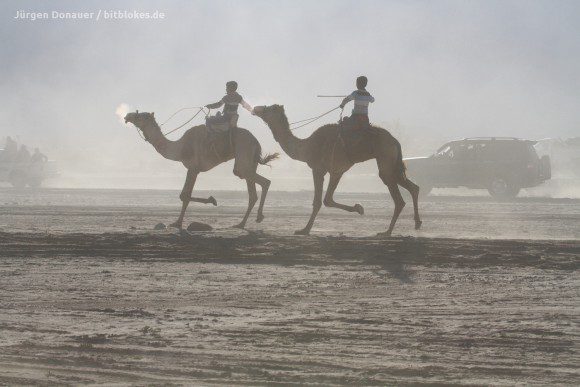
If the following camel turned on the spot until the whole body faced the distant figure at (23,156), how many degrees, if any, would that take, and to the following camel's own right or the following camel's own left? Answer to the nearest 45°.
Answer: approximately 45° to the following camel's own right

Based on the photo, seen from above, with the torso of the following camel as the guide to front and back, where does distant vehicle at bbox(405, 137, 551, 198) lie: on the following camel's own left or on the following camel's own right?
on the following camel's own right

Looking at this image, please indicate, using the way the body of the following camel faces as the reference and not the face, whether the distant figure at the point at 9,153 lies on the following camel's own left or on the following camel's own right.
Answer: on the following camel's own right

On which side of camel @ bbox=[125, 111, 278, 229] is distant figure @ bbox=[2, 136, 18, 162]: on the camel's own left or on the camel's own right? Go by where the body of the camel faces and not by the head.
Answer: on the camel's own right

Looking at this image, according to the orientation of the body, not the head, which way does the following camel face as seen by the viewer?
to the viewer's left

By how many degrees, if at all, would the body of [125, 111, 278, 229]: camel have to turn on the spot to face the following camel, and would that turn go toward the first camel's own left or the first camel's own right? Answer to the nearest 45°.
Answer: approximately 135° to the first camel's own left

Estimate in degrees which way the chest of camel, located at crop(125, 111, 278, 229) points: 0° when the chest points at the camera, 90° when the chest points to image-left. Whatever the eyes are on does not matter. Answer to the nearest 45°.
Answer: approximately 90°

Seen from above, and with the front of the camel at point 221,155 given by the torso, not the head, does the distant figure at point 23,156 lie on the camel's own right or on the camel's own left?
on the camel's own right

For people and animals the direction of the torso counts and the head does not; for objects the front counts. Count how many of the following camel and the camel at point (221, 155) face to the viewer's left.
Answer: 2

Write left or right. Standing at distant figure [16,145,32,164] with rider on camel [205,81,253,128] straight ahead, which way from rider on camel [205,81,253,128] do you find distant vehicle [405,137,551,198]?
left
